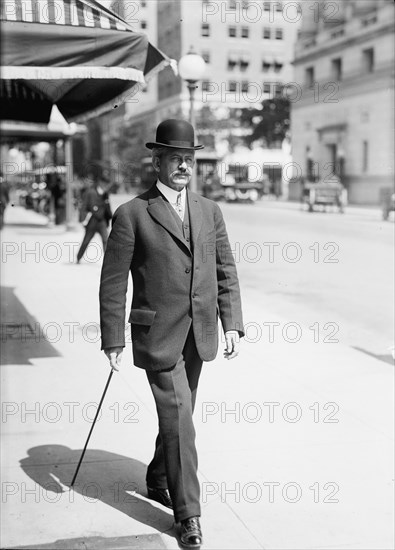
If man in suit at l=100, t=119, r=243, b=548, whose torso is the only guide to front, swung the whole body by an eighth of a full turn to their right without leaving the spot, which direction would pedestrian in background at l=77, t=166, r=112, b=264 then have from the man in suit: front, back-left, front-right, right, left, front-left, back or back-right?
back

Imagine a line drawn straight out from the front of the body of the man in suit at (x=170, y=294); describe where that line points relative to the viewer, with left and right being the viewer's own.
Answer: facing the viewer and to the right of the viewer
